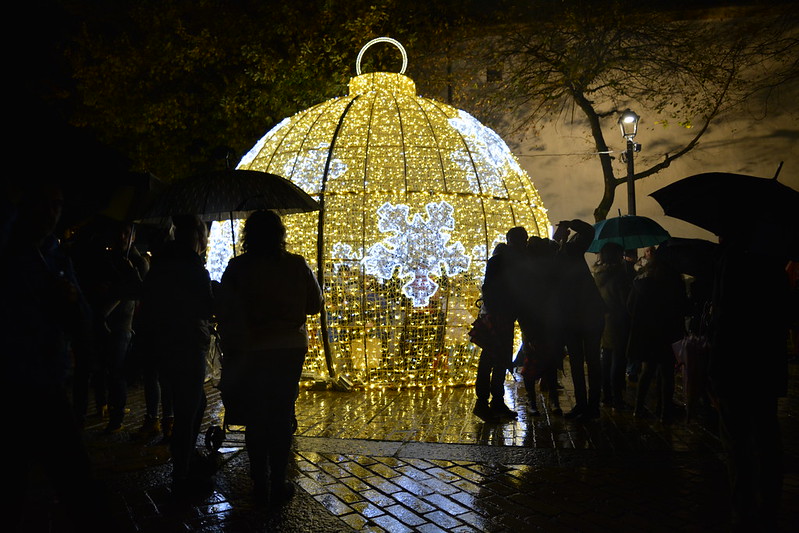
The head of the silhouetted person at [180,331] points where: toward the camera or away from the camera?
away from the camera

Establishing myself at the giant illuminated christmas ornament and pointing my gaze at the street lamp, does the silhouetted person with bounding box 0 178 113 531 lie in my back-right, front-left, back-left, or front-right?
back-right

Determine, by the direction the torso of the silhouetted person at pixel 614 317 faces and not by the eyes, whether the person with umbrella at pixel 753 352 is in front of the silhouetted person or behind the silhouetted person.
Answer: behind

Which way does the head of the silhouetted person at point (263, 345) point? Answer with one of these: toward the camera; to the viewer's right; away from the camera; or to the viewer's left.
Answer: away from the camera

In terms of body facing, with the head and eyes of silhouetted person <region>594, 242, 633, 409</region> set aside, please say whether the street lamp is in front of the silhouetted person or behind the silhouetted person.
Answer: in front

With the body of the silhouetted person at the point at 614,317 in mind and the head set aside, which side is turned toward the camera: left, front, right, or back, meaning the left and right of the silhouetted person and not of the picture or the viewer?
back
